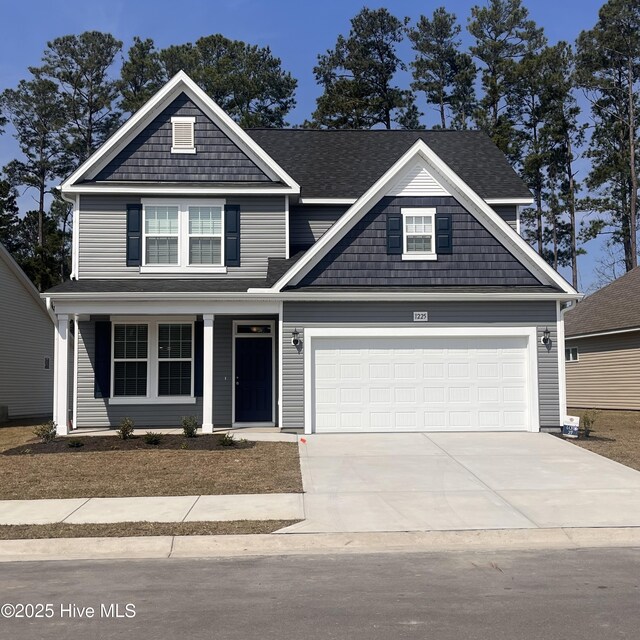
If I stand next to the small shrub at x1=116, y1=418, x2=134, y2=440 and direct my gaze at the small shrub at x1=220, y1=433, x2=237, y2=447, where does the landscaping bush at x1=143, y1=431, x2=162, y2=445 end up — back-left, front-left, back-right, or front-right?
front-right

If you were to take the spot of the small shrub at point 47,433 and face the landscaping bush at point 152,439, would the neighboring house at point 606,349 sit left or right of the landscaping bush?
left

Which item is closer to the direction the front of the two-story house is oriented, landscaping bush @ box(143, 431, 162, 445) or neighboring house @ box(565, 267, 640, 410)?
the landscaping bush

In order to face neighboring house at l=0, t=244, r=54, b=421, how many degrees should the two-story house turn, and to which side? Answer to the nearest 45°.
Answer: approximately 135° to its right

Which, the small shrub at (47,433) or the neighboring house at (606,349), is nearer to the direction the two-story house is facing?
the small shrub

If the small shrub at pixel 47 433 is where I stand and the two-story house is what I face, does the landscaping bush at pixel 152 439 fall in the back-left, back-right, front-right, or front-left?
front-right

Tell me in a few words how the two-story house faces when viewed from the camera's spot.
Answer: facing the viewer

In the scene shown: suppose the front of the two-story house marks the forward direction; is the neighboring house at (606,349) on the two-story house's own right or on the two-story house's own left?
on the two-story house's own left
